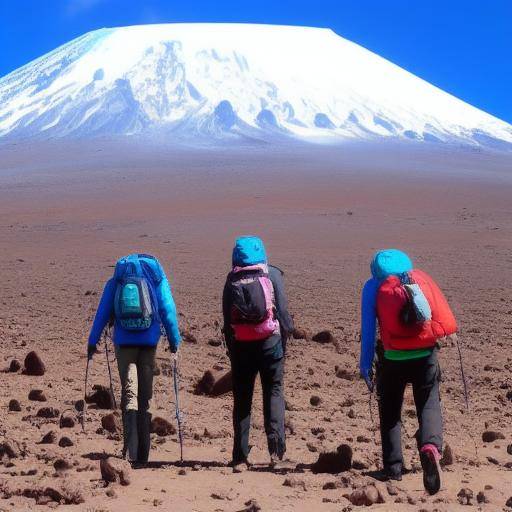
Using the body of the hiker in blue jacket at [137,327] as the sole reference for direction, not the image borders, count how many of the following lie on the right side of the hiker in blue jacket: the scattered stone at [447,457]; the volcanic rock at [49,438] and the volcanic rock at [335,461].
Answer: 2

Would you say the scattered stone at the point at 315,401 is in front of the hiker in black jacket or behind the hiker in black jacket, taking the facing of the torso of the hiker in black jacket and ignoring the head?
in front

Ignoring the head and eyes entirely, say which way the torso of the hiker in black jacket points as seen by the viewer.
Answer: away from the camera

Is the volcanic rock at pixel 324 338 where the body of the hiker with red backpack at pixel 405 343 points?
yes

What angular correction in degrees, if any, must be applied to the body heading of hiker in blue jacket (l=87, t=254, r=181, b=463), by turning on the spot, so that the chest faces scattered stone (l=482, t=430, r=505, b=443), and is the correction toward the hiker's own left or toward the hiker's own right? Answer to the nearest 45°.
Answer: approximately 90° to the hiker's own right

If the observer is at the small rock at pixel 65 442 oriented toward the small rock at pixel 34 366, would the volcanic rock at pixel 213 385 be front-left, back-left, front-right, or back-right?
front-right

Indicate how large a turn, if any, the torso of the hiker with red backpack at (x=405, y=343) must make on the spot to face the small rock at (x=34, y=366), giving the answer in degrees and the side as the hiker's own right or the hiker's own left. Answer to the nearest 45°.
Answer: approximately 45° to the hiker's own left

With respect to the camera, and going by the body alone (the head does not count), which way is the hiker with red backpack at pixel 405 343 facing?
away from the camera

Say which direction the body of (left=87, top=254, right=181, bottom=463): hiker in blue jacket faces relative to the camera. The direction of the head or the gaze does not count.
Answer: away from the camera

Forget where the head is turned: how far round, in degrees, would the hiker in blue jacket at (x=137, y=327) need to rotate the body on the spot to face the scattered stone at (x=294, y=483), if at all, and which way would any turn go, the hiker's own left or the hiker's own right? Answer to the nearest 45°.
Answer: approximately 135° to the hiker's own right

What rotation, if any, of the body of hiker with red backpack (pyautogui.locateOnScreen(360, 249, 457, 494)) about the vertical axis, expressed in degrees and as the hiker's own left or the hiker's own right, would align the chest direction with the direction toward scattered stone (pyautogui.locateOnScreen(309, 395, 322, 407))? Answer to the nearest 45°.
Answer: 0° — they already face it

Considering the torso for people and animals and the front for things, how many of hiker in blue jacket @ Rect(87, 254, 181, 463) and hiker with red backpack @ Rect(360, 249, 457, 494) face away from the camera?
2

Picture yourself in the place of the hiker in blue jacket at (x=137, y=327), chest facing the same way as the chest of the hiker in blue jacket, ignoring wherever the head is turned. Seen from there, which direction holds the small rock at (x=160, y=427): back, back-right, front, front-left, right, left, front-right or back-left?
front

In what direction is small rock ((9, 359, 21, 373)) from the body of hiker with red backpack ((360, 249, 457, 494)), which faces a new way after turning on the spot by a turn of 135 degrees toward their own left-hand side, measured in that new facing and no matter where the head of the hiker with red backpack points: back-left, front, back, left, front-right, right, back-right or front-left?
right

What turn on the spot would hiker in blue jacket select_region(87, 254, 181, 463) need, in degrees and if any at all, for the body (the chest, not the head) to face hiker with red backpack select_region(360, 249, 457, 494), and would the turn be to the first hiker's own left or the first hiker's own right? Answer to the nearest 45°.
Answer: approximately 135° to the first hiker's own right
